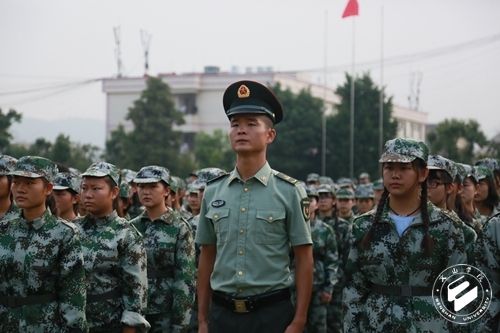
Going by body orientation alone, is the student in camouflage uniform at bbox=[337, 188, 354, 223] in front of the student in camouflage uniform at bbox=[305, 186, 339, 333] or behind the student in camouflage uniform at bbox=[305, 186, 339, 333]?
behind

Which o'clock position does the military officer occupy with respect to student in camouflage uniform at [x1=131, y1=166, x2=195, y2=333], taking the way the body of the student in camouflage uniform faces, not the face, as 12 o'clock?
The military officer is roughly at 10 o'clock from the student in camouflage uniform.

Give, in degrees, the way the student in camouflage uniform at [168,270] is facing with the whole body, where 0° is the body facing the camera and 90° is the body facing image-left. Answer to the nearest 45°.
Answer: approximately 45°

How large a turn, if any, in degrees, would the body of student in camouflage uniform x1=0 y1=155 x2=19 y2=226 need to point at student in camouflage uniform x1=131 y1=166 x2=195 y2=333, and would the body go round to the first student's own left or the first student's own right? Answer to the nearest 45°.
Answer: approximately 135° to the first student's own left

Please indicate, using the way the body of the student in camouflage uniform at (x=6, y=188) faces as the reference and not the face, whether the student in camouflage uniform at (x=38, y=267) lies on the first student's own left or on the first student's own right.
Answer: on the first student's own left

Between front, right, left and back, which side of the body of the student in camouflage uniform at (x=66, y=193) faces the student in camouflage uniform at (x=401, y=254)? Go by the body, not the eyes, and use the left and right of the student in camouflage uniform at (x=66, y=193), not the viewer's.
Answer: left

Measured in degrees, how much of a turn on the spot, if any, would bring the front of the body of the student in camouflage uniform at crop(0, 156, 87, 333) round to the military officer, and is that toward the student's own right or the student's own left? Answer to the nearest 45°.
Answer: approximately 90° to the student's own left

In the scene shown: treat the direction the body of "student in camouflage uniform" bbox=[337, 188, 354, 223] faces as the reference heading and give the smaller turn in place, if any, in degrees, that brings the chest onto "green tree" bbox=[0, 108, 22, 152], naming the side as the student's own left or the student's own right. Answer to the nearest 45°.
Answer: approximately 90° to the student's own right

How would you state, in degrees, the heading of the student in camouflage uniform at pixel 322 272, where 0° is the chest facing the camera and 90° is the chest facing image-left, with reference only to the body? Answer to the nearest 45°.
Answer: approximately 45°
